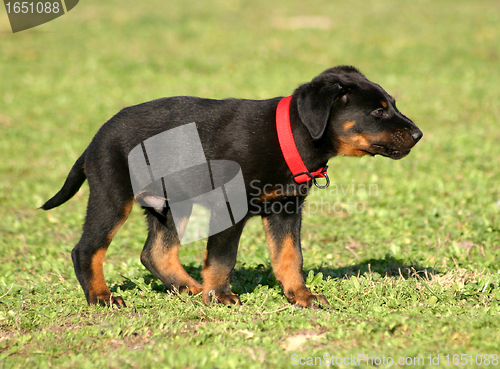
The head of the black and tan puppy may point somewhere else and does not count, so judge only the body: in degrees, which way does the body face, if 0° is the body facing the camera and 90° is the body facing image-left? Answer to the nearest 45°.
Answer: approximately 270°
